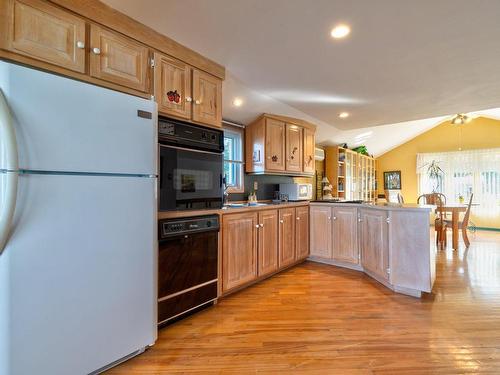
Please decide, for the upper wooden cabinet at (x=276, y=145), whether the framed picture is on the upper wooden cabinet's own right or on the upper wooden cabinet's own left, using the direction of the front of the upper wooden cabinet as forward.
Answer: on the upper wooden cabinet's own left

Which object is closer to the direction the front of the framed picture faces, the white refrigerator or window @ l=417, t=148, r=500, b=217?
the white refrigerator

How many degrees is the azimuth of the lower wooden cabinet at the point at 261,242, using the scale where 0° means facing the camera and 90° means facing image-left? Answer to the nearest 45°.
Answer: approximately 315°

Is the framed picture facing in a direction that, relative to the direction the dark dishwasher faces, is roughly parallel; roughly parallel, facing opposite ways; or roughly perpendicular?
roughly perpendicular

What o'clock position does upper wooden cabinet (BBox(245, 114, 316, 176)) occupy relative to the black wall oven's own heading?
The upper wooden cabinet is roughly at 9 o'clock from the black wall oven.

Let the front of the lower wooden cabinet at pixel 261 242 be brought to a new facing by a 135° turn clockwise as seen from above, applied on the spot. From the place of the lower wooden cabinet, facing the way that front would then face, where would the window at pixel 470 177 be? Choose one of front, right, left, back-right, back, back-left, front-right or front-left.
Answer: back-right

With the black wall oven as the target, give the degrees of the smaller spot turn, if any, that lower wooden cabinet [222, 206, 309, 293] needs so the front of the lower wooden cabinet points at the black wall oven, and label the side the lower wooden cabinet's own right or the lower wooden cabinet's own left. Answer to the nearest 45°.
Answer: approximately 90° to the lower wooden cabinet's own right

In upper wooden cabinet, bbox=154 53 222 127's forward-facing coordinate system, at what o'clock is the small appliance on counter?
The small appliance on counter is roughly at 9 o'clock from the upper wooden cabinet.
